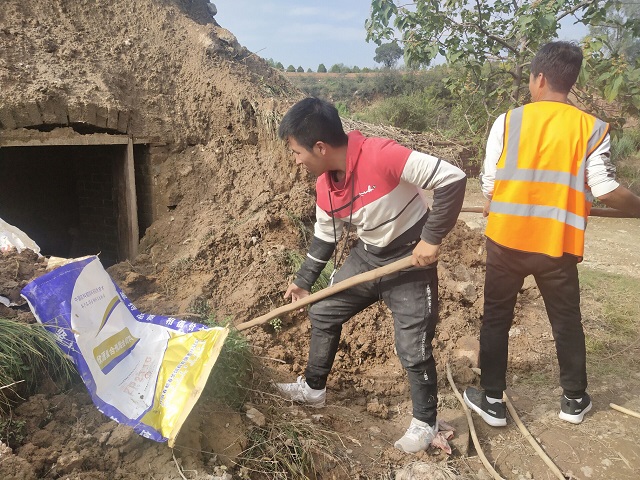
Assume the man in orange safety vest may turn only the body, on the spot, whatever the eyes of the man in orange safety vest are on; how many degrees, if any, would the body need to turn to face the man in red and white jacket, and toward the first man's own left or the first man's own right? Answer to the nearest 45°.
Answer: approximately 135° to the first man's own left

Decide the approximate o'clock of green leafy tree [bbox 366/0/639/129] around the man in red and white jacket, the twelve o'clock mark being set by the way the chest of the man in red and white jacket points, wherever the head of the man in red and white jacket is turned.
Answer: The green leafy tree is roughly at 5 o'clock from the man in red and white jacket.

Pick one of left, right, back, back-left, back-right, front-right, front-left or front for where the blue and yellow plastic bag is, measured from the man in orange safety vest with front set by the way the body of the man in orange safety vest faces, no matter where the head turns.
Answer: back-left

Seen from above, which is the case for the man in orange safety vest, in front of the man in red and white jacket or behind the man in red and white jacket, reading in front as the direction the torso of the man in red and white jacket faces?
behind

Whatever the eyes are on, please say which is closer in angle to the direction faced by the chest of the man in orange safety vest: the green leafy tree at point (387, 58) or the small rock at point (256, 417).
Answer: the green leafy tree

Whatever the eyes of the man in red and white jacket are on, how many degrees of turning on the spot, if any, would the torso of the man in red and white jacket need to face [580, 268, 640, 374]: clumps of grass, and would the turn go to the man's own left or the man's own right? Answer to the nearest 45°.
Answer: approximately 180°

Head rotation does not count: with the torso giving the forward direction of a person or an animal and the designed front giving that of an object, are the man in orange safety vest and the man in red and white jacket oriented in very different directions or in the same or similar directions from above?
very different directions

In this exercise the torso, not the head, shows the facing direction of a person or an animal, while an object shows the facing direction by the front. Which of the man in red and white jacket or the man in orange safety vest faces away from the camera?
the man in orange safety vest

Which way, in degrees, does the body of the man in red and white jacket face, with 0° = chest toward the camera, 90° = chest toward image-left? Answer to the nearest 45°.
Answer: approximately 45°

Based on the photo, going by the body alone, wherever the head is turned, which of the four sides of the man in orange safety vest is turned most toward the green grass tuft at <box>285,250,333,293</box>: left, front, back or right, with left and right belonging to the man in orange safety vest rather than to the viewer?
left

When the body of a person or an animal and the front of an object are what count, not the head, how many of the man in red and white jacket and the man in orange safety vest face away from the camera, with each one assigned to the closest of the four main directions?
1

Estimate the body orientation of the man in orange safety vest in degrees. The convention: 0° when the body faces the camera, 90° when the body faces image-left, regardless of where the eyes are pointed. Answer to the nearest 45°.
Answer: approximately 180°

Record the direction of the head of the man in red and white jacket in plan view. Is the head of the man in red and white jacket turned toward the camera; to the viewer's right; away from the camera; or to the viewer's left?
to the viewer's left

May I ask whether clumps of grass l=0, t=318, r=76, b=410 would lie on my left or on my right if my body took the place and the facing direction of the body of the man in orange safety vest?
on my left
